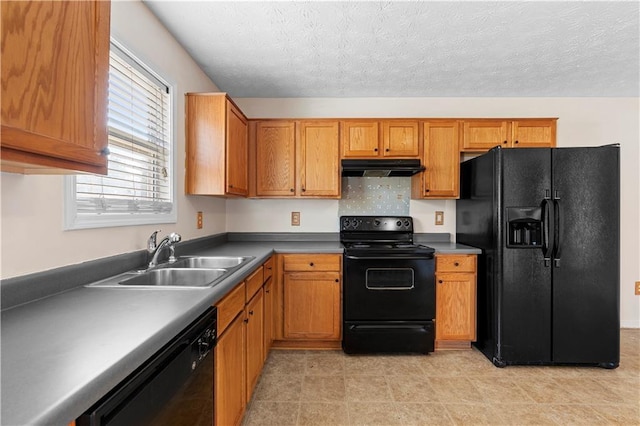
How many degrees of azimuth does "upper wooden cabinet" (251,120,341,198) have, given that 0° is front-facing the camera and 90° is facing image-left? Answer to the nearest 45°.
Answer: approximately 0°

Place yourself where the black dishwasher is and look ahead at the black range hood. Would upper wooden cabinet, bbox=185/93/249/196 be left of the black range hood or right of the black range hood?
left

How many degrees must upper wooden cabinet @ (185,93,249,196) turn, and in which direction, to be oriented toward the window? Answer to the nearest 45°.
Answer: approximately 135° to its right

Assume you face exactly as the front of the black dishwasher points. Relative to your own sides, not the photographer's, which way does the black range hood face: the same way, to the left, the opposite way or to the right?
to the right

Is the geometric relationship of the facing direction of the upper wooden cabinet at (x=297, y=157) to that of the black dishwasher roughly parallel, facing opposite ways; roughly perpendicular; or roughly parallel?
roughly perpendicular

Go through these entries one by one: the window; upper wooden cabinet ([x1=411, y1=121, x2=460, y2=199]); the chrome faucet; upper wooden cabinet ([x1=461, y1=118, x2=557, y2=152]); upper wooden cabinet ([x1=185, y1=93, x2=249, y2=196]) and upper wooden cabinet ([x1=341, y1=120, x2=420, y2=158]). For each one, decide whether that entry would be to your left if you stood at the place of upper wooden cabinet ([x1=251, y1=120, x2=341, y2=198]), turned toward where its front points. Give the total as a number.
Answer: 3

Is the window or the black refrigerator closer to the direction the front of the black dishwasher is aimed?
the black refrigerator

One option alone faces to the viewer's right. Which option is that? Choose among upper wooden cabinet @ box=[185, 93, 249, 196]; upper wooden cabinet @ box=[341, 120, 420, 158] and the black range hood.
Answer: upper wooden cabinet @ box=[185, 93, 249, 196]

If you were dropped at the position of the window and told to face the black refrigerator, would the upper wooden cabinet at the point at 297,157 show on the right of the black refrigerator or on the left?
left

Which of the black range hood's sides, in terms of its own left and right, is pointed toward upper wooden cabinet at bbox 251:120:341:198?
right

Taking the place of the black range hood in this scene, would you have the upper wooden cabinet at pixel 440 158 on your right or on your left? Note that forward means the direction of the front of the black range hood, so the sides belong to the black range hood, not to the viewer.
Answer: on your left
